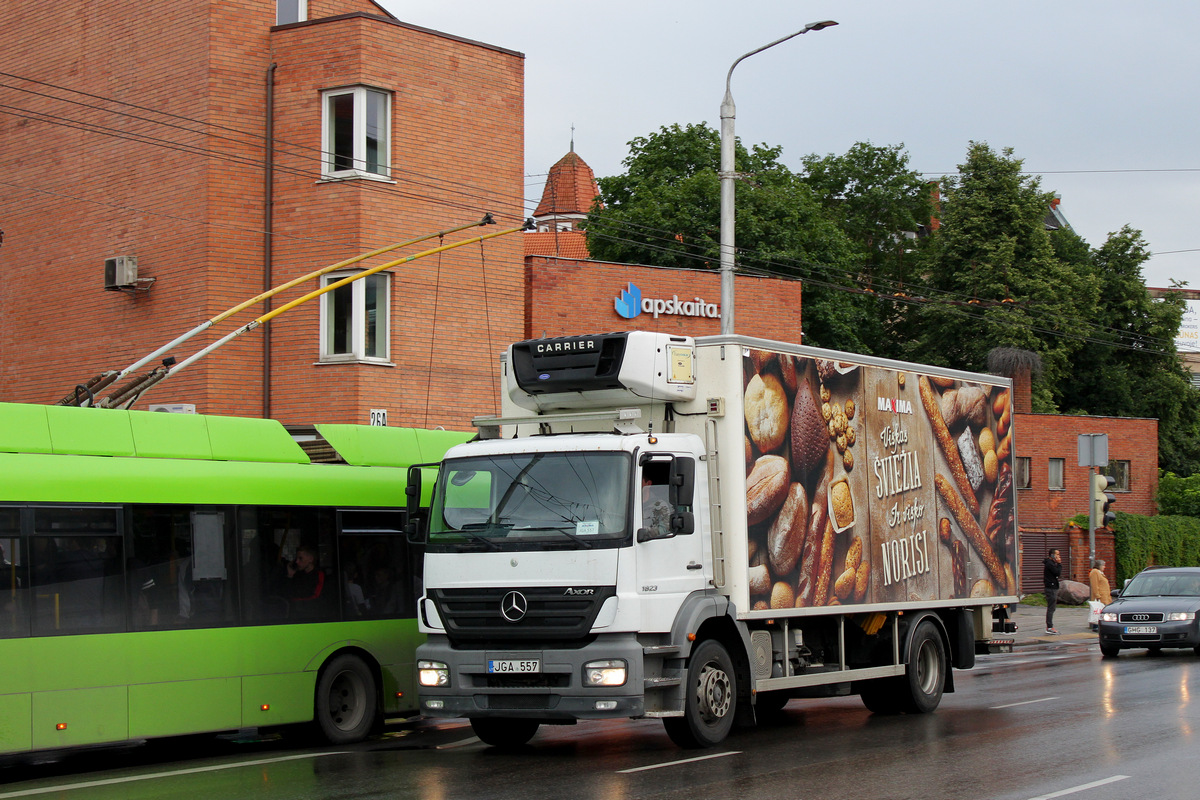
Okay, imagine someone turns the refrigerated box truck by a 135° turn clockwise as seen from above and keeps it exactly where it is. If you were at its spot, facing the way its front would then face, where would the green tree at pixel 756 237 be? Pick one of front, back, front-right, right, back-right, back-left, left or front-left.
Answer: front

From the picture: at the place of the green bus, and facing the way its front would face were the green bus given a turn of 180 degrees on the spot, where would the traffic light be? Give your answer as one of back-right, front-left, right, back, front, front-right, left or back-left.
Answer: front

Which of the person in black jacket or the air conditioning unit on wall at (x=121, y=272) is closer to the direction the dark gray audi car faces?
the air conditioning unit on wall

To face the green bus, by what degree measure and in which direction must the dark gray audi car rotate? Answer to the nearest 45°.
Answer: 0° — it already faces it

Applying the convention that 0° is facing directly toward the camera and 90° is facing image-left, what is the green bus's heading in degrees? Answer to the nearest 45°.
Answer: approximately 45°

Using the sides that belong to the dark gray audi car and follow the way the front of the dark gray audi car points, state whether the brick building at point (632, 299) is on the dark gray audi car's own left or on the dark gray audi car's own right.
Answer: on the dark gray audi car's own right

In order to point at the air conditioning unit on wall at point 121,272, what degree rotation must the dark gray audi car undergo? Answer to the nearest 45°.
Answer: approximately 45° to its right

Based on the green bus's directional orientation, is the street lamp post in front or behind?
behind

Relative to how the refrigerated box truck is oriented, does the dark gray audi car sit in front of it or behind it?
behind

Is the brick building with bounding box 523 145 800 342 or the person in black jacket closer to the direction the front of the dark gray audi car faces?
the brick building

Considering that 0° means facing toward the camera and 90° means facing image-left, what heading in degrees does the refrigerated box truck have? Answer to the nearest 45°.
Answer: approximately 45°
